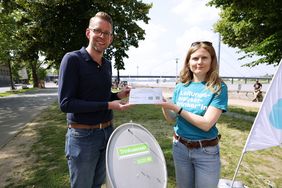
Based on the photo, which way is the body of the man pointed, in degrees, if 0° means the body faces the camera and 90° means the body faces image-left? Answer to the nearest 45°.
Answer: approximately 315°

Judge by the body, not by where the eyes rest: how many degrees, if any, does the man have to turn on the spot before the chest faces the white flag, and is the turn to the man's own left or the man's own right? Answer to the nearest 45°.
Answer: approximately 45° to the man's own left

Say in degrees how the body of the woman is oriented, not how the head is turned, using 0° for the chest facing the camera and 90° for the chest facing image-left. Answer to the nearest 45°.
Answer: approximately 45°

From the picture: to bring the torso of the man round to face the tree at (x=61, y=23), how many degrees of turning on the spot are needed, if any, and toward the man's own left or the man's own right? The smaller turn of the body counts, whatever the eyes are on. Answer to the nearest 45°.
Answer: approximately 135° to the man's own left

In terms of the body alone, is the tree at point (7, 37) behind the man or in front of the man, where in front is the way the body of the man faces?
behind

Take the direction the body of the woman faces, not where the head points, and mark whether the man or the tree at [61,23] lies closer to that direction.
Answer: the man
